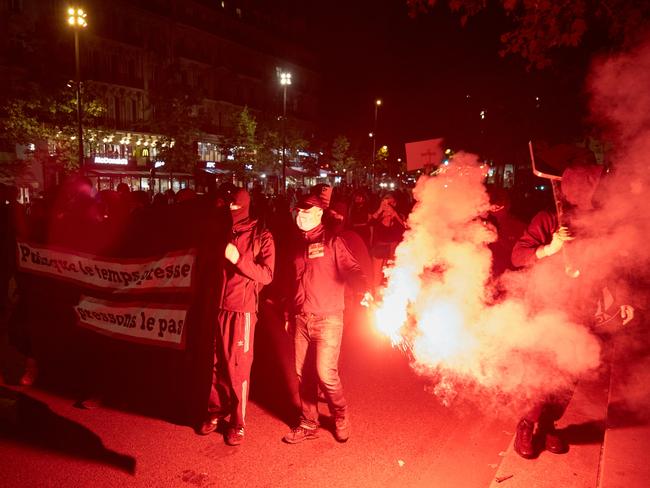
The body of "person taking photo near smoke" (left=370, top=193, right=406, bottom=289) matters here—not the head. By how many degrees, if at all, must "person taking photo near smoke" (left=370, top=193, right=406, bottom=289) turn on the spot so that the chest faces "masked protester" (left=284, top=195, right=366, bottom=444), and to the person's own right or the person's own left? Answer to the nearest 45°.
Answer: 0° — they already face them

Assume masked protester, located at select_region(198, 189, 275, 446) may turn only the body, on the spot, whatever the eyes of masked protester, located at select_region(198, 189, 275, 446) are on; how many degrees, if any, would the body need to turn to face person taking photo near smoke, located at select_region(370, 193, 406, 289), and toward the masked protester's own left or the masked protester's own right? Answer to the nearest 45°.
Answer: approximately 180°

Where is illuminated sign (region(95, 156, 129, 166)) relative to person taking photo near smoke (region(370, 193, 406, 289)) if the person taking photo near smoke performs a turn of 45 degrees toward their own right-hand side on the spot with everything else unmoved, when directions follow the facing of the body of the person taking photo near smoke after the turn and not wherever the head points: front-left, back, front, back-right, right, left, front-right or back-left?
right

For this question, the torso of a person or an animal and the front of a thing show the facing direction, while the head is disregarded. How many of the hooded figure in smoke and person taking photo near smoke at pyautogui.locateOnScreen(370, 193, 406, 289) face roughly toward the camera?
2

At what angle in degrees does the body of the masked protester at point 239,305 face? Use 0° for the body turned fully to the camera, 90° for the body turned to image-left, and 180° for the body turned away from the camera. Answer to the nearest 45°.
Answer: approximately 45°

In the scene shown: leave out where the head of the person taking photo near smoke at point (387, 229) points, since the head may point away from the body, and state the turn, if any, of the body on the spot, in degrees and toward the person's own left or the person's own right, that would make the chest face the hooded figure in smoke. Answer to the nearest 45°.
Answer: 0° — they already face them

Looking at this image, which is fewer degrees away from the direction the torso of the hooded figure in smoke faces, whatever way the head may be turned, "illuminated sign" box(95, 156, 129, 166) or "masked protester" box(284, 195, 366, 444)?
the masked protester

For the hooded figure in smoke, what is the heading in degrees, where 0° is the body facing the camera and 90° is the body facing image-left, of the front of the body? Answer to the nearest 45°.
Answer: approximately 0°

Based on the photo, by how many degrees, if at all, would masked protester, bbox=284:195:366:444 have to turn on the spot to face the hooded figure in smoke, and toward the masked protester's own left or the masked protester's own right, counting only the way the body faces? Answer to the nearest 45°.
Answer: approximately 135° to the masked protester's own left
